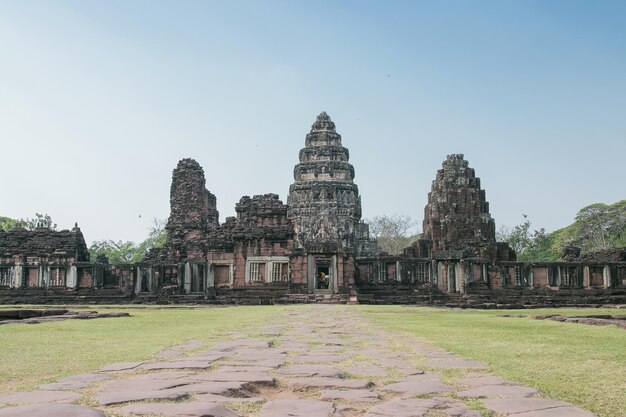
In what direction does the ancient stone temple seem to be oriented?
toward the camera
